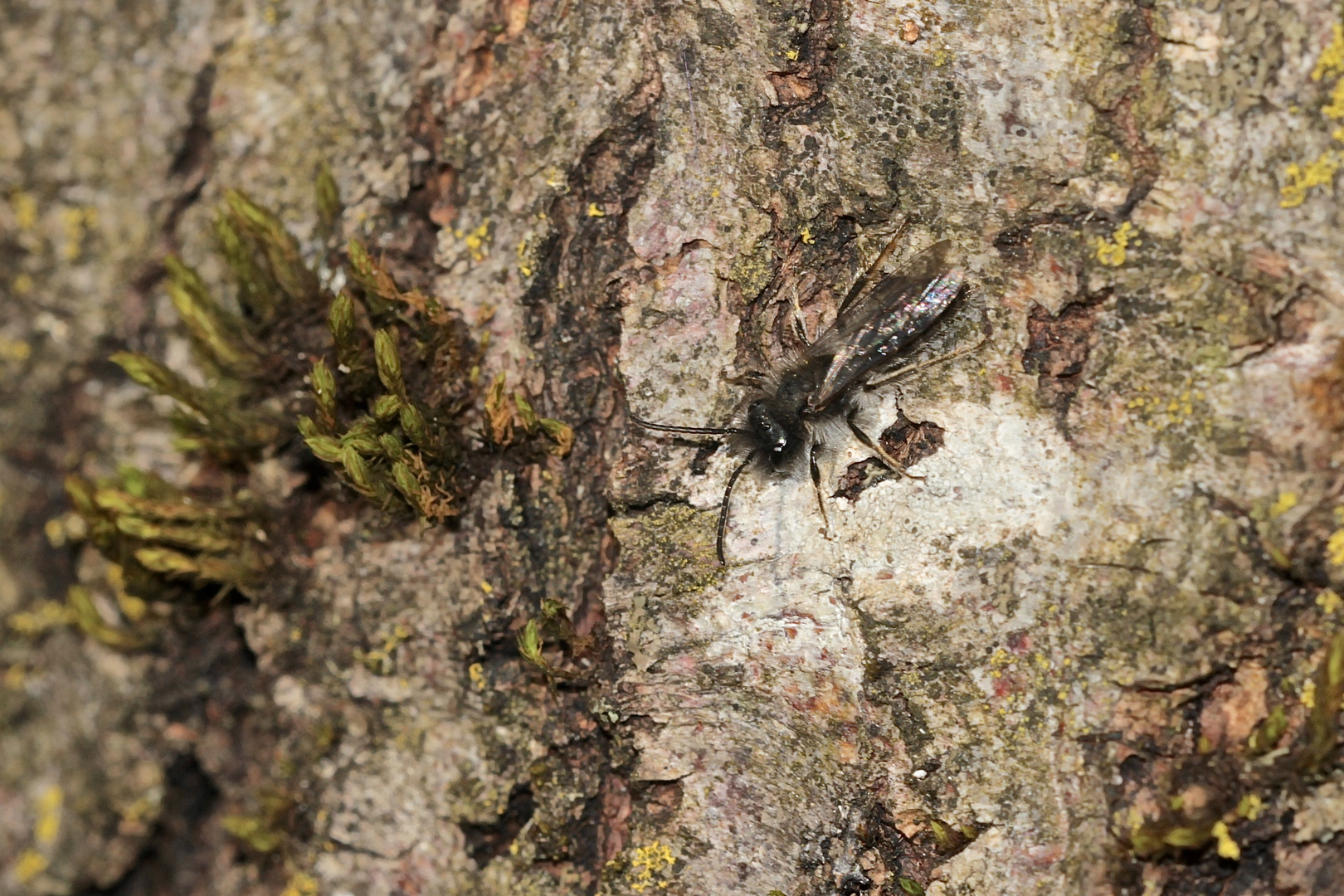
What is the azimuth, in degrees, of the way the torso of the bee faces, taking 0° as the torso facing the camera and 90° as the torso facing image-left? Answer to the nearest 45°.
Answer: approximately 45°

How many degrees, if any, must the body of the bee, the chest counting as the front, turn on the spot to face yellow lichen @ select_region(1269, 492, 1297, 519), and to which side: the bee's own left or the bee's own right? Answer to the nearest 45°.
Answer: approximately 135° to the bee's own left
